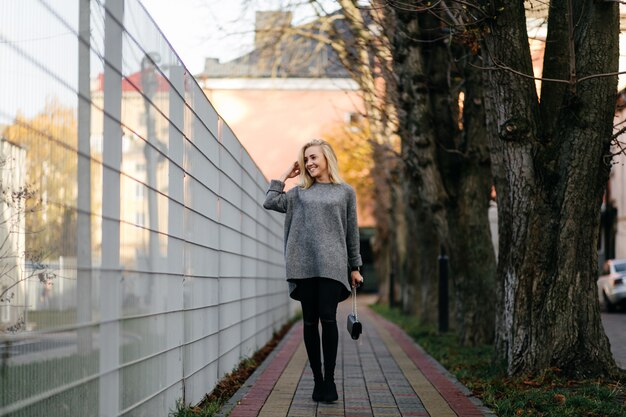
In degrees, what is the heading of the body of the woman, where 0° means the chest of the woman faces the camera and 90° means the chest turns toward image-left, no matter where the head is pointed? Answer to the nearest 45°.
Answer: approximately 0°

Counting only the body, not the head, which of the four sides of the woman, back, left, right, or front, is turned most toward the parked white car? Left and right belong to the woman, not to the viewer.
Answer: back

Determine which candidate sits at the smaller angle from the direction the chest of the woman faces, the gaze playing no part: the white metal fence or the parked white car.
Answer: the white metal fence

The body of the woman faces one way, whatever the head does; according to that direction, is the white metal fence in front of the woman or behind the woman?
in front

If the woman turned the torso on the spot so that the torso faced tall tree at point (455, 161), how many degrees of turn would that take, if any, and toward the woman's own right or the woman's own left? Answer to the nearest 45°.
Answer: approximately 180°

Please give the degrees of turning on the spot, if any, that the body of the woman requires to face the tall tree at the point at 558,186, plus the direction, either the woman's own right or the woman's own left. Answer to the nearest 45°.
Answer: approximately 135° to the woman's own left
